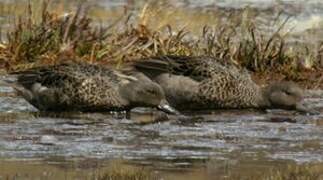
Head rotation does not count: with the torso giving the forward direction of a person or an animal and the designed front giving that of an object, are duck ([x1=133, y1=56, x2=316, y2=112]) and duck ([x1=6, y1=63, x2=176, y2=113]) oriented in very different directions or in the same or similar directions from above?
same or similar directions

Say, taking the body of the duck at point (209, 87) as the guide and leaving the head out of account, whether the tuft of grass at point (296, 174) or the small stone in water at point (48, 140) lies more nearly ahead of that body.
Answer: the tuft of grass

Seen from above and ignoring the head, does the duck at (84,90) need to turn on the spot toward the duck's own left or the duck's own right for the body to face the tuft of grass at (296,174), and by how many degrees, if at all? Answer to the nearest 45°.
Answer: approximately 45° to the duck's own right

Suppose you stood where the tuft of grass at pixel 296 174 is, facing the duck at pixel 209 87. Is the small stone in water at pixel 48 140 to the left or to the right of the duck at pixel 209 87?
left

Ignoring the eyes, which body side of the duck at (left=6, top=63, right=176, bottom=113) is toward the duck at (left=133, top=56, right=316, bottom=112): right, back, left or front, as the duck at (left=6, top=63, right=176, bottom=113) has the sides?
front

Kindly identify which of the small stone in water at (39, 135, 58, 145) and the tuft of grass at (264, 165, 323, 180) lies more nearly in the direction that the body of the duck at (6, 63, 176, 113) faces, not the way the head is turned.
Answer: the tuft of grass

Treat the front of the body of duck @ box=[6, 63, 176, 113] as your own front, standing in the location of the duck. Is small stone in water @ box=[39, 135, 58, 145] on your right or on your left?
on your right

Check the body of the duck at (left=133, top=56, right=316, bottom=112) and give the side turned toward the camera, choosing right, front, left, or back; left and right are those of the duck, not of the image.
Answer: right

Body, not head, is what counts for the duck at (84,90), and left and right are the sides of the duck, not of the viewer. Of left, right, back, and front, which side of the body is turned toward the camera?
right

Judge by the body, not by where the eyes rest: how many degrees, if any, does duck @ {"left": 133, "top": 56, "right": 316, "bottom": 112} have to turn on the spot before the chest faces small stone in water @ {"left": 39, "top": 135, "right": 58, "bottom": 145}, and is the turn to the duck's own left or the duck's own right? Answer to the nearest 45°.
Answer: approximately 135° to the duck's own right

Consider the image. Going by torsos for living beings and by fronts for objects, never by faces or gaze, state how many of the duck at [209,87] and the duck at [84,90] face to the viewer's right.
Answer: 2
